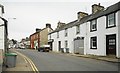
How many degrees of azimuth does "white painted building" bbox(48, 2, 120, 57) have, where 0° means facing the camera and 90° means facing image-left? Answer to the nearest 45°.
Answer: approximately 45°
